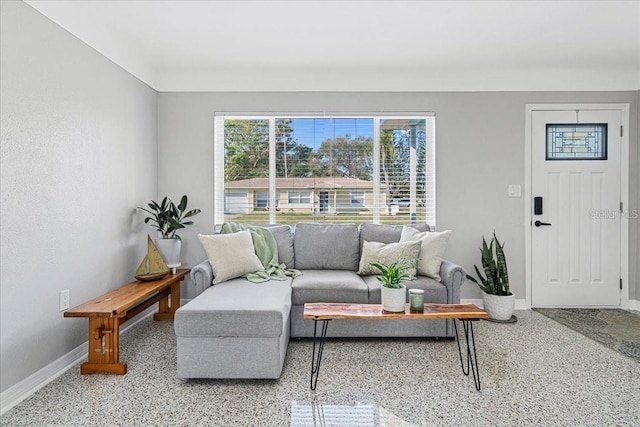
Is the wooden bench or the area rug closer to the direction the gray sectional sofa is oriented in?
the wooden bench

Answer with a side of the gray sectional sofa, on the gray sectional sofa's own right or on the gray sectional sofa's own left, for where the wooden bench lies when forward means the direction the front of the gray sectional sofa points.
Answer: on the gray sectional sofa's own right

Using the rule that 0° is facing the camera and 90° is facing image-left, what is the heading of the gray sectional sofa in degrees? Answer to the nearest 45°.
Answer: approximately 0°

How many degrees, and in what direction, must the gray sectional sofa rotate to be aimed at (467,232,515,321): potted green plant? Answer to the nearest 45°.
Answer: approximately 90° to its left

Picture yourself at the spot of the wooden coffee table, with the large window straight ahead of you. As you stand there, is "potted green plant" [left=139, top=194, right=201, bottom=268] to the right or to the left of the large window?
left

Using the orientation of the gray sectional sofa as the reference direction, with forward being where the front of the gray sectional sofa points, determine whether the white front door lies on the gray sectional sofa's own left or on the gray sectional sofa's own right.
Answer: on the gray sectional sofa's own left

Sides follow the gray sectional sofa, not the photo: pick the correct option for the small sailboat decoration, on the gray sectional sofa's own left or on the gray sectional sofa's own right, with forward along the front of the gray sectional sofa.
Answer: on the gray sectional sofa's own right

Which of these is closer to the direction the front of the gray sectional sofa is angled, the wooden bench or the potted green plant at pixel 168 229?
the wooden bench

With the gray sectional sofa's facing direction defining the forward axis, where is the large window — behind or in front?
behind

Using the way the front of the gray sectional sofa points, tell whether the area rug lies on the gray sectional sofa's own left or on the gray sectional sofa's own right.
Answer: on the gray sectional sofa's own left

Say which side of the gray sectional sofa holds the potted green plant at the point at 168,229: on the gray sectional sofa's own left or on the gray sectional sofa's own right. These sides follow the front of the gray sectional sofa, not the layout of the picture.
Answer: on the gray sectional sofa's own right
